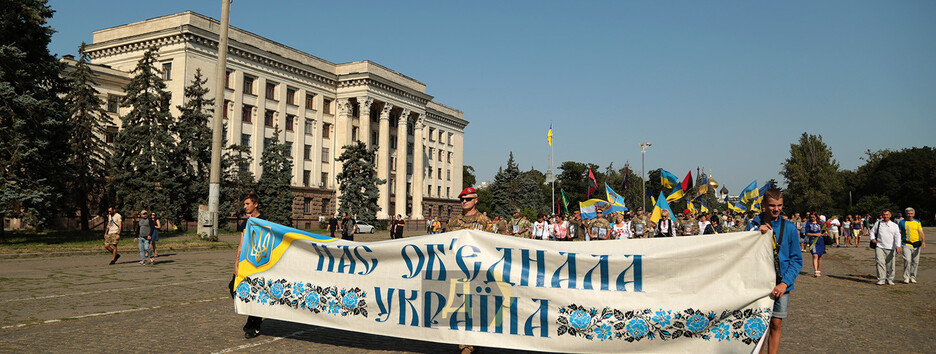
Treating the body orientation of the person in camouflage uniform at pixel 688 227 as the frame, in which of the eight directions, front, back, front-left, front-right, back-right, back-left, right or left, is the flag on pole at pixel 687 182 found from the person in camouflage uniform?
back

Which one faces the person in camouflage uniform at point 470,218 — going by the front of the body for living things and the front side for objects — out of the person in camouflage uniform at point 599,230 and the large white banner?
the person in camouflage uniform at point 599,230

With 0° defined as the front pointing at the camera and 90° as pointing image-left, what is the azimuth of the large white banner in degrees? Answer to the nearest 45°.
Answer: approximately 0°

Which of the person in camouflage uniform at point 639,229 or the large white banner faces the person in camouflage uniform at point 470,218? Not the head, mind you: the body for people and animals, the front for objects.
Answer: the person in camouflage uniform at point 639,229

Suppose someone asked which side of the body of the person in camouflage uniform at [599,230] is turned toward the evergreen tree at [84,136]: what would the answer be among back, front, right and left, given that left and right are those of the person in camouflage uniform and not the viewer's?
right

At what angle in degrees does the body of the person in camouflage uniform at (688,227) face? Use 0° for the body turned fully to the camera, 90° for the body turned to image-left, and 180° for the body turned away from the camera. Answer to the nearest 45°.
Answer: approximately 0°
